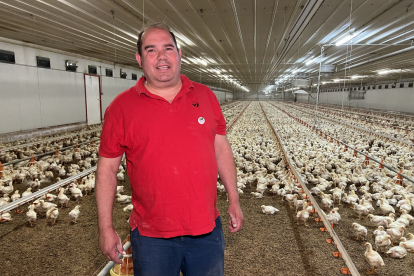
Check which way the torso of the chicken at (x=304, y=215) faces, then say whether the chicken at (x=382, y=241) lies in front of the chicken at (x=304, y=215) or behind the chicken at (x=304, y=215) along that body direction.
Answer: in front

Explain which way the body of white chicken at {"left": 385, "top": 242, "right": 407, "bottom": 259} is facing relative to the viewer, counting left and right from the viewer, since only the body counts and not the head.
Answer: facing to the right of the viewer

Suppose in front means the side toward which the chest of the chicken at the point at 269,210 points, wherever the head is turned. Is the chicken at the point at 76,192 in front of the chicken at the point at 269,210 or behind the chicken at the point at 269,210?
in front

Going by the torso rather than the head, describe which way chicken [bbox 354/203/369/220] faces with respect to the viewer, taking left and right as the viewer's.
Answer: facing to the left of the viewer

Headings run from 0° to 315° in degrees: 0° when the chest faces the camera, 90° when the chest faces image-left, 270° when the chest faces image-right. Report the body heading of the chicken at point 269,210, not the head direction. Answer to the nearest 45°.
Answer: approximately 90°
